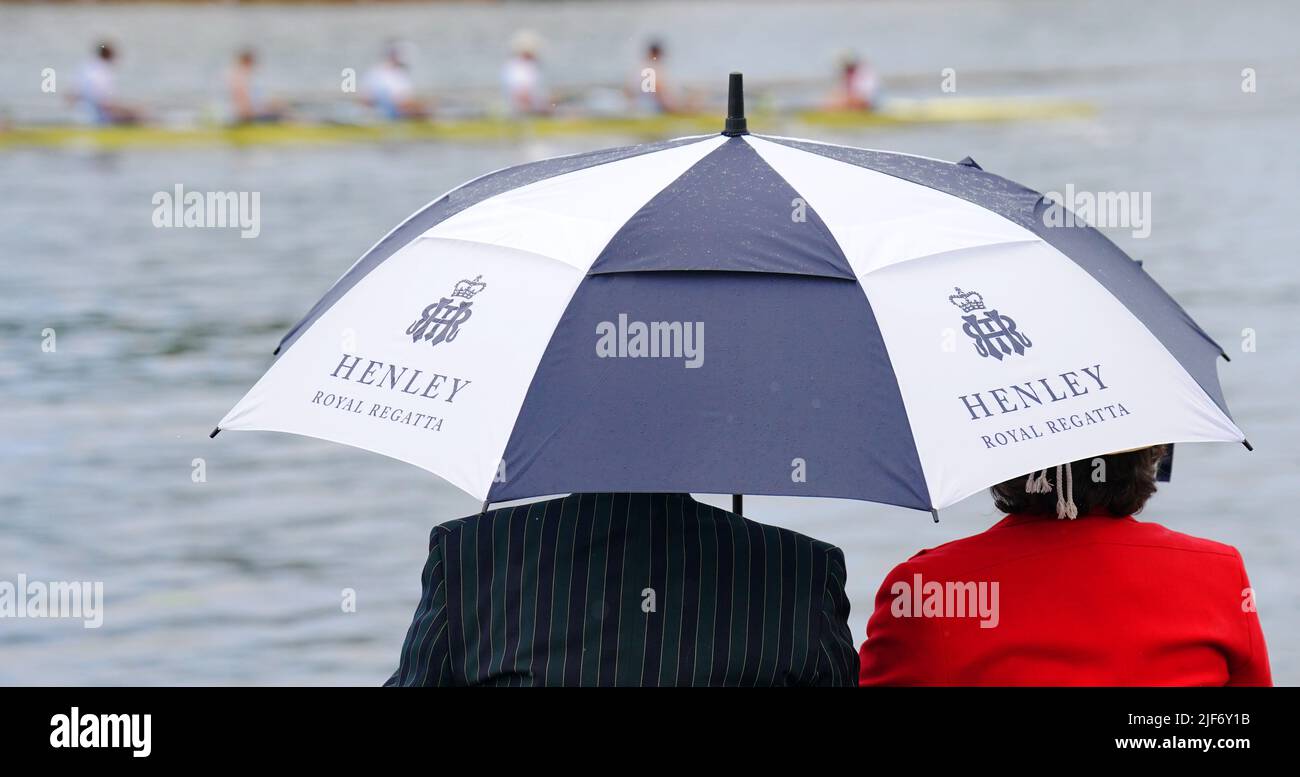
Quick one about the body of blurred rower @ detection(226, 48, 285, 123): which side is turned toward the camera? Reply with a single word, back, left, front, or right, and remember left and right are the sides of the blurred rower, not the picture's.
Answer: right

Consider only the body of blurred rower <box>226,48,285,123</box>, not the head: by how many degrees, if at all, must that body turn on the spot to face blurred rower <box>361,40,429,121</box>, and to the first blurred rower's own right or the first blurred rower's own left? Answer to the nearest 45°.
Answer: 0° — they already face them

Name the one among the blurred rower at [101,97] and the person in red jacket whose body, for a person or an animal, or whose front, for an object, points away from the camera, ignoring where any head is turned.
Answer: the person in red jacket

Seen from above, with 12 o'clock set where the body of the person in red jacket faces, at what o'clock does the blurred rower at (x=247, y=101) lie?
The blurred rower is roughly at 11 o'clock from the person in red jacket.

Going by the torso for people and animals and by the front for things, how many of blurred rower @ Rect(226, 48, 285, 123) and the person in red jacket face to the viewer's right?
1

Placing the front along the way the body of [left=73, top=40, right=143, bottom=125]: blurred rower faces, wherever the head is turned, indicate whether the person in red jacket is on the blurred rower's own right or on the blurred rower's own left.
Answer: on the blurred rower's own right

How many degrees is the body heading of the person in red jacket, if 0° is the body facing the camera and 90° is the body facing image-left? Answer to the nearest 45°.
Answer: approximately 180°

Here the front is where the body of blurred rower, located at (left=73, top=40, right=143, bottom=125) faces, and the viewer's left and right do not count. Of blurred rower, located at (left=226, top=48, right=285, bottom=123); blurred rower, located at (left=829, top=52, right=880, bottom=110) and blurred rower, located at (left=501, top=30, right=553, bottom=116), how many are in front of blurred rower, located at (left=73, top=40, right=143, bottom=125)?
3

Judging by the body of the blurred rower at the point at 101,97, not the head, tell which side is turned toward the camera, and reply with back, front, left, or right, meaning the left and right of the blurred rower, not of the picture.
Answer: right

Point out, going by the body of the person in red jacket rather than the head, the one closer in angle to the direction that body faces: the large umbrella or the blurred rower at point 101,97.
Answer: the blurred rower

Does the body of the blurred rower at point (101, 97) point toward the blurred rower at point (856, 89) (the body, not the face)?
yes

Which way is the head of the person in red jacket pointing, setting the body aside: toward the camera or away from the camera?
away from the camera
